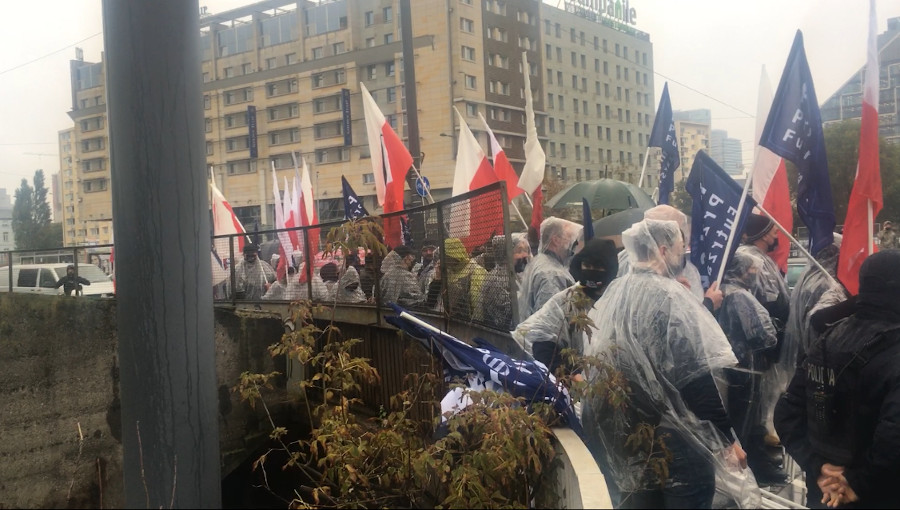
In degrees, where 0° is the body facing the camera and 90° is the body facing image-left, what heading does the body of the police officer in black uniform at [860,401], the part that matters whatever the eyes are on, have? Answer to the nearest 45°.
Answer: approximately 225°

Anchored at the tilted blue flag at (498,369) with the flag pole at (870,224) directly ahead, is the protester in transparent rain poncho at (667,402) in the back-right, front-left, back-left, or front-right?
front-right

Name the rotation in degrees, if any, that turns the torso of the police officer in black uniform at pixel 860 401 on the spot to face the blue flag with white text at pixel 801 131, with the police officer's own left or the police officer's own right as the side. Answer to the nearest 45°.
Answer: approximately 45° to the police officer's own left

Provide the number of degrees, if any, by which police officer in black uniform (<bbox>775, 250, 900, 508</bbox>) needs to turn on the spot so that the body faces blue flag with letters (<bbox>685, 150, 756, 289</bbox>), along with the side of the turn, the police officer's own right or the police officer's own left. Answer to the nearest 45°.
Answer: approximately 45° to the police officer's own left

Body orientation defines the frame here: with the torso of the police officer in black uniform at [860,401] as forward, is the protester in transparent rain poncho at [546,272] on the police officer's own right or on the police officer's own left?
on the police officer's own left

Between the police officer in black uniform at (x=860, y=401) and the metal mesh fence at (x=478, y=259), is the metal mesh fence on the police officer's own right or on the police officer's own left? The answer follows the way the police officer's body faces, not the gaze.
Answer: on the police officer's own left

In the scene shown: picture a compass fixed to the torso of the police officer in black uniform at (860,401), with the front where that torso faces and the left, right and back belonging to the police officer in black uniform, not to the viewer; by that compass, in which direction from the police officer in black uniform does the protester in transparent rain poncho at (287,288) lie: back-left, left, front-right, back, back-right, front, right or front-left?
left

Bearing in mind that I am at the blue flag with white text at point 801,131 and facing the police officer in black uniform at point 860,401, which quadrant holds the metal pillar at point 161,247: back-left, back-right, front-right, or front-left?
front-right

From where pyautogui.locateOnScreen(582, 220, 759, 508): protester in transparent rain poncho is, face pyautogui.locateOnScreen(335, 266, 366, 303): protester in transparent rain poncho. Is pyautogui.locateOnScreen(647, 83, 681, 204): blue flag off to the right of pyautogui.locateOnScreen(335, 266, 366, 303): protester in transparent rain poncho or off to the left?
right

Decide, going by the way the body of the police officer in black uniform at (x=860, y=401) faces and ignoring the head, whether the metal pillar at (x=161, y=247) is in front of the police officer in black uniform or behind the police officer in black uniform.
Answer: behind

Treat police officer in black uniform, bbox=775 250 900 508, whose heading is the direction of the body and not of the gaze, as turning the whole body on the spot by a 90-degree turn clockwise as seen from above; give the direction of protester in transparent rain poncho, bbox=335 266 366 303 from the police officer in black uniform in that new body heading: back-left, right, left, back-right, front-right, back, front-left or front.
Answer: back
